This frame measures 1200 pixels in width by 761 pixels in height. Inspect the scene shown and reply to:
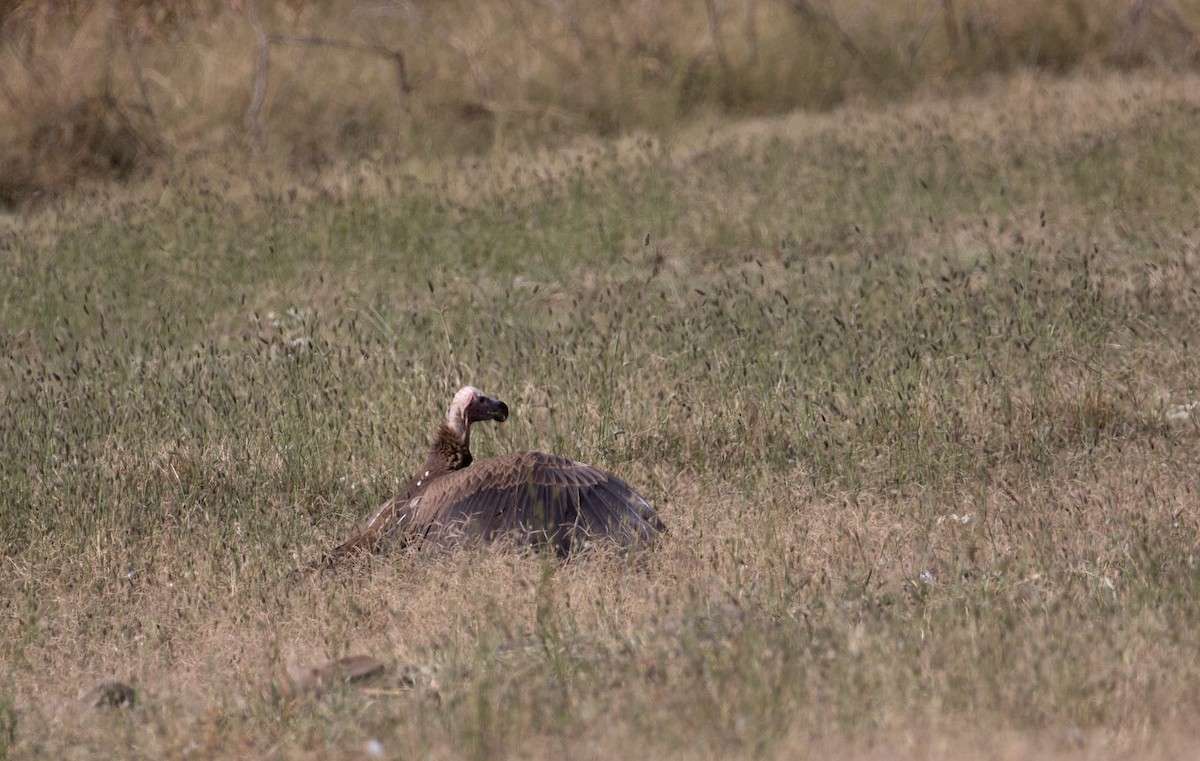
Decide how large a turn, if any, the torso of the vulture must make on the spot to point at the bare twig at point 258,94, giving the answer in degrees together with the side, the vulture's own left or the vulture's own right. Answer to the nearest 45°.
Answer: approximately 45° to the vulture's own left

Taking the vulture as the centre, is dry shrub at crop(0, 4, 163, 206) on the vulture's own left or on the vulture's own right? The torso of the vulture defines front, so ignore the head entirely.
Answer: on the vulture's own left

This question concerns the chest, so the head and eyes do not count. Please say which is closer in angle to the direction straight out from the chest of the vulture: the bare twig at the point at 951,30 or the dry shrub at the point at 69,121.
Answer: the bare twig
